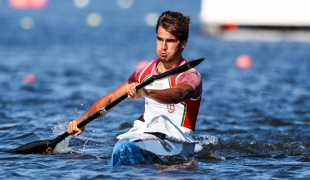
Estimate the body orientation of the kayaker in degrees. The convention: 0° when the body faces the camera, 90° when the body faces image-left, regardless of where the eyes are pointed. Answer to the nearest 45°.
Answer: approximately 45°

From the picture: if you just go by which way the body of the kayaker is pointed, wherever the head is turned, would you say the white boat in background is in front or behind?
behind
